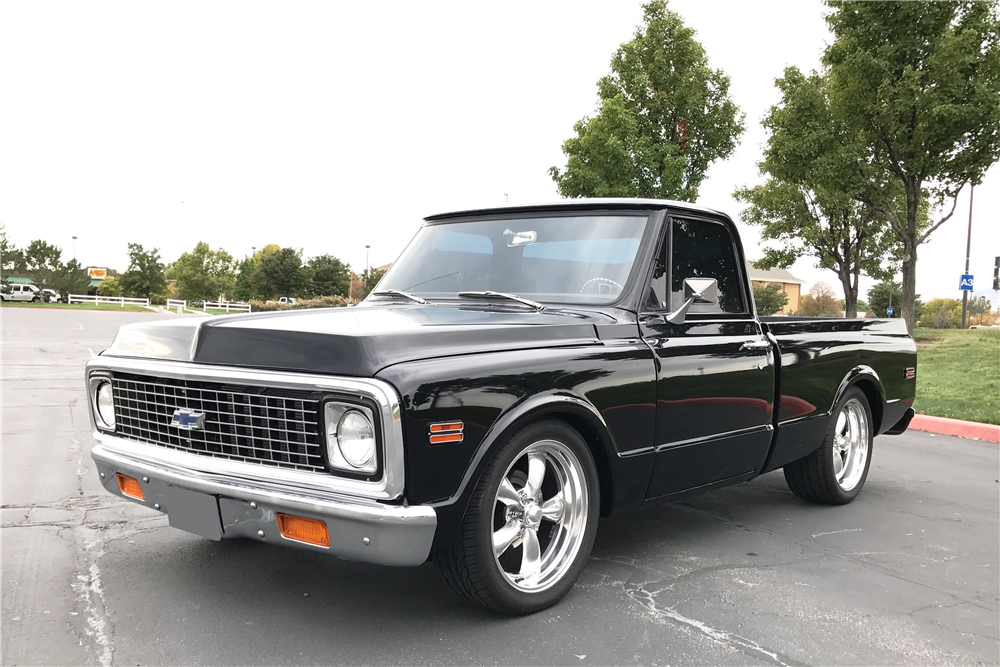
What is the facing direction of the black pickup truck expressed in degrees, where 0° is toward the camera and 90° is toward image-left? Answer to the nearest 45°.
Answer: approximately 45°

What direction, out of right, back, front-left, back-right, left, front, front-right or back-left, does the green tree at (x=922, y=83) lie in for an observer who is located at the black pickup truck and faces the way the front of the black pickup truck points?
back

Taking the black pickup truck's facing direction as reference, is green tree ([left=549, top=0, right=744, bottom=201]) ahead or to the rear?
to the rear

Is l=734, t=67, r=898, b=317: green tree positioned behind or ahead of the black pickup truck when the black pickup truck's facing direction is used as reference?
behind

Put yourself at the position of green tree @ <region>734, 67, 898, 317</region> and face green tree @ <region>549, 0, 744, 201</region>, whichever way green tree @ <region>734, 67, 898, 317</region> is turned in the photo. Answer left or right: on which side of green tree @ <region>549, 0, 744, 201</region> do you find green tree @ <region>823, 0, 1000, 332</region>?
left

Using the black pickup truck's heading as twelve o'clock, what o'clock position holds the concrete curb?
The concrete curb is roughly at 6 o'clock from the black pickup truck.
